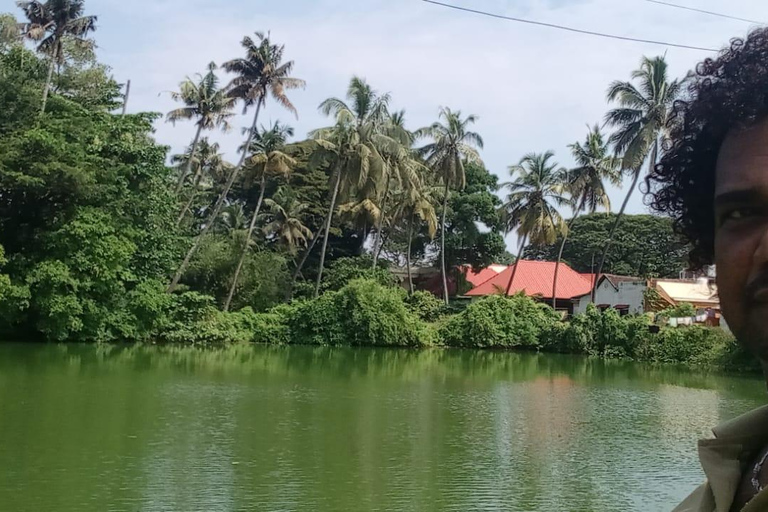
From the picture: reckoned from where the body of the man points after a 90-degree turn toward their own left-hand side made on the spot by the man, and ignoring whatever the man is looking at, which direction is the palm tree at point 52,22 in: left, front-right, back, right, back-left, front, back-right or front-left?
back-left

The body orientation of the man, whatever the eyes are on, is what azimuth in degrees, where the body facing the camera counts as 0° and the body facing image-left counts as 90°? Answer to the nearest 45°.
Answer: approximately 0°

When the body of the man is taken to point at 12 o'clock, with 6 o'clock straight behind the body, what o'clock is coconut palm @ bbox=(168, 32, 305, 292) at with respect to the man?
The coconut palm is roughly at 5 o'clock from the man.

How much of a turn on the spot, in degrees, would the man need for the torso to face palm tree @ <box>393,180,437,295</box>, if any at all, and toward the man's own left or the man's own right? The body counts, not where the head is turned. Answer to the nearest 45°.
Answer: approximately 180°

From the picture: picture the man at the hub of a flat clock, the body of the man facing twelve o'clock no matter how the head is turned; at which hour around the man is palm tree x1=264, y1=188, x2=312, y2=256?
The palm tree is roughly at 5 o'clock from the man.

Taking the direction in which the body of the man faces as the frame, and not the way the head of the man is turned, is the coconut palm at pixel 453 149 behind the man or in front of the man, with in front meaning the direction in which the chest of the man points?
behind

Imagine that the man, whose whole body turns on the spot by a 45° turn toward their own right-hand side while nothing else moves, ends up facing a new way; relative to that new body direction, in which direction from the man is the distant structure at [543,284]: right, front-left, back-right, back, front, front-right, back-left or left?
back-right

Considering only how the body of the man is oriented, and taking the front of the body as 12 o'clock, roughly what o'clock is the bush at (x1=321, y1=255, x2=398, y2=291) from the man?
The bush is roughly at 5 o'clock from the man.

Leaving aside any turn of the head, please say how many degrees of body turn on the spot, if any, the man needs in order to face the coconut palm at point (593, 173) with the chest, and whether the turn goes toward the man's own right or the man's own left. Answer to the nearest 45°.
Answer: approximately 180°

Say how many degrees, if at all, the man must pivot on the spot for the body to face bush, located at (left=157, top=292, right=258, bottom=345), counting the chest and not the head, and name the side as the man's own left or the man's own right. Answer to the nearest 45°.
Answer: approximately 135° to the man's own right

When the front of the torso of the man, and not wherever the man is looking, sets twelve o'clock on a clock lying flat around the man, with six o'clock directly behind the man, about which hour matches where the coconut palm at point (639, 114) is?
The coconut palm is roughly at 6 o'clock from the man.
